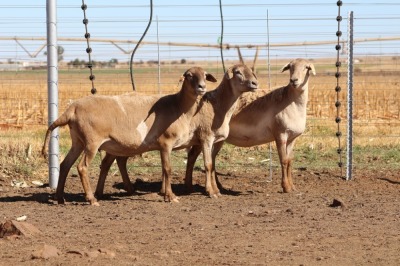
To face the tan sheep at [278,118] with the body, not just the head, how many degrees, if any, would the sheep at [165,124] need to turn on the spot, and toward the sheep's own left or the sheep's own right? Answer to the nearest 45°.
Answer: approximately 45° to the sheep's own left

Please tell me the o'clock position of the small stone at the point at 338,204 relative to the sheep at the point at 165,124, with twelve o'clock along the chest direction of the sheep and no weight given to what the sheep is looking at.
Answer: The small stone is roughly at 1 o'clock from the sheep.

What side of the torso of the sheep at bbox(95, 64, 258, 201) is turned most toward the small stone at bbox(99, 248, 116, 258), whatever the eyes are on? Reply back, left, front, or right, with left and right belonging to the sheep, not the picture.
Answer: right

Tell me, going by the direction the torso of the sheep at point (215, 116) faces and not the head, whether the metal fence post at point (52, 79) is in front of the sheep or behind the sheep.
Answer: behind

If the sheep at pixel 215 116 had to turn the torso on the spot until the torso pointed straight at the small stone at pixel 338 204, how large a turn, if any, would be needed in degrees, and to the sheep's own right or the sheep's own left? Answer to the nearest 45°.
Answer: approximately 45° to the sheep's own right

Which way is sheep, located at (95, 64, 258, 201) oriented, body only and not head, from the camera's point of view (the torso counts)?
to the viewer's right

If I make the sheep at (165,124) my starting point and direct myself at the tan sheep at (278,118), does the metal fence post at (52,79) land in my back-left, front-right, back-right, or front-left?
back-left

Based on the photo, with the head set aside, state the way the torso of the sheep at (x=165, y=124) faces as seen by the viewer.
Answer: to the viewer's right

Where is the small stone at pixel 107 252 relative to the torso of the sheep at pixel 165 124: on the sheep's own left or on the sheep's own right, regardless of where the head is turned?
on the sheep's own right

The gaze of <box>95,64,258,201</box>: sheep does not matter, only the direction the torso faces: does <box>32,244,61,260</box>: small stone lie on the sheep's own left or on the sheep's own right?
on the sheep's own right

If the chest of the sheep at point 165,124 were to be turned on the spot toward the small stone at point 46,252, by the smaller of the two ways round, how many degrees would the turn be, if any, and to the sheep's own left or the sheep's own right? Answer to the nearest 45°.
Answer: approximately 90° to the sheep's own right
